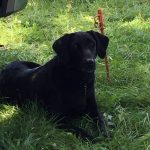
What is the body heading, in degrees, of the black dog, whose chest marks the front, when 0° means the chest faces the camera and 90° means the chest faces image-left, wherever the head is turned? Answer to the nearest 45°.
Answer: approximately 315°
